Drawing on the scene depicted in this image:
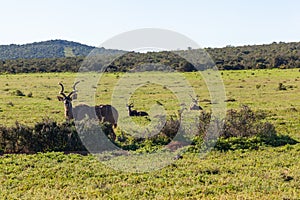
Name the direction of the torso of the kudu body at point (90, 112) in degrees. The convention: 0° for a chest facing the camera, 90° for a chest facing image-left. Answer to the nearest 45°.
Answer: approximately 90°
